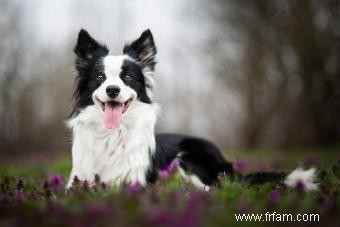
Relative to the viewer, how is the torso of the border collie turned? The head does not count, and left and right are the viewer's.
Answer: facing the viewer and to the left of the viewer

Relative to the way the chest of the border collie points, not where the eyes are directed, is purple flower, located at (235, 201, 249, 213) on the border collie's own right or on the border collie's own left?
on the border collie's own left
